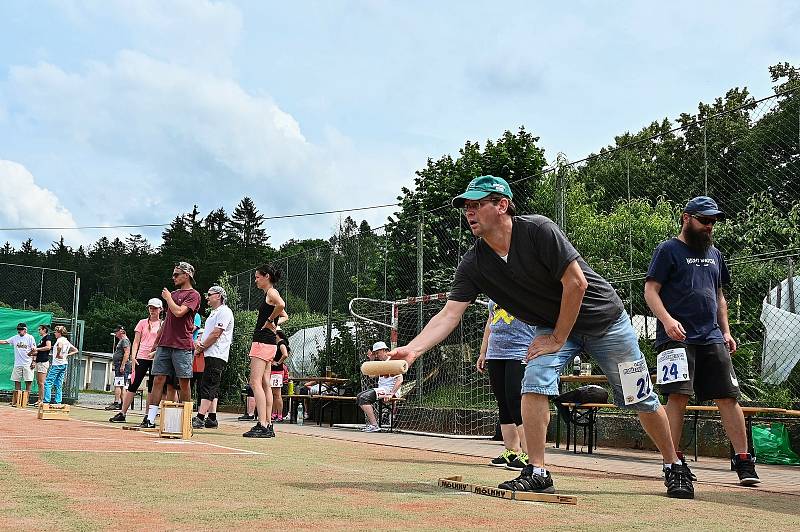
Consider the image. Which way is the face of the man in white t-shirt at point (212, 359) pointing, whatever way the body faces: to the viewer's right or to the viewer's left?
to the viewer's left

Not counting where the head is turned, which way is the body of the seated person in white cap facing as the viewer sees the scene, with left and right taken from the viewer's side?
facing the viewer and to the left of the viewer

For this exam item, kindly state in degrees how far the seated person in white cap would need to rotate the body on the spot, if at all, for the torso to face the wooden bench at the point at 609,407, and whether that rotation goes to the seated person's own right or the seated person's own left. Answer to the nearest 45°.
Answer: approximately 90° to the seated person's own left

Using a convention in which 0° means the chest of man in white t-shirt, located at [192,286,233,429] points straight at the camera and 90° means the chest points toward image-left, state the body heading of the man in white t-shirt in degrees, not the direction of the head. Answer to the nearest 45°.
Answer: approximately 90°

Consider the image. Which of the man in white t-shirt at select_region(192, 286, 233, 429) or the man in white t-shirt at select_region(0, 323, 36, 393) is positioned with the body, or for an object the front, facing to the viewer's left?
the man in white t-shirt at select_region(192, 286, 233, 429)

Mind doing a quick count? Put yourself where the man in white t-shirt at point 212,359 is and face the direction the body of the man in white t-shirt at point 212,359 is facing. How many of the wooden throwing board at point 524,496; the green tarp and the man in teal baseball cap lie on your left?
2

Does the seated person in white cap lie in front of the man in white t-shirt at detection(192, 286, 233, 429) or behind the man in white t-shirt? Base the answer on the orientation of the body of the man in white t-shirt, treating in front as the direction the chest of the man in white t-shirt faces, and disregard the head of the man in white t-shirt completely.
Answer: behind

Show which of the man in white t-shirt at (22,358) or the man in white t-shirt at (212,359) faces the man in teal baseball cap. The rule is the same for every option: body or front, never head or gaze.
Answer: the man in white t-shirt at (22,358)

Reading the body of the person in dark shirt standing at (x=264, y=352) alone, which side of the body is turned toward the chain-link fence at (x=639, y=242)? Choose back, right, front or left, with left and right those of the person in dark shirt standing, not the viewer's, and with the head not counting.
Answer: back

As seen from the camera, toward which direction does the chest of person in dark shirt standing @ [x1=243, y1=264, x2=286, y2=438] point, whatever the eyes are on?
to the viewer's left

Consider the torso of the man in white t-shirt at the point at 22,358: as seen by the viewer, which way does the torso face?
toward the camera
